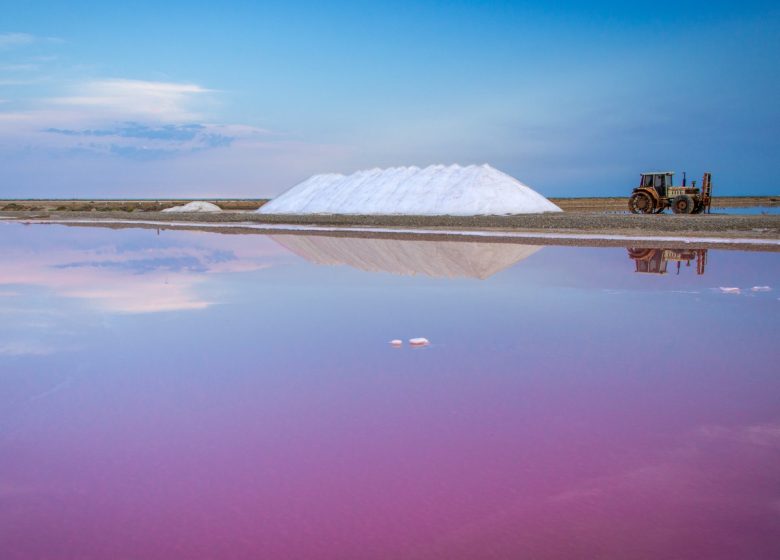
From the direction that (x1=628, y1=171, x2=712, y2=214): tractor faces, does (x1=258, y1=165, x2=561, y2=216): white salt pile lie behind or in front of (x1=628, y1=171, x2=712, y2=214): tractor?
behind

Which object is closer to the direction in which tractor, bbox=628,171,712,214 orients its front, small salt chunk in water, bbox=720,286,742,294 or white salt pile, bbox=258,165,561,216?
the small salt chunk in water

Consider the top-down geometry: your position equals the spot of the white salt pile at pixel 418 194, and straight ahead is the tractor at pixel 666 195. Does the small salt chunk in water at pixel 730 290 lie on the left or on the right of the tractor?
right

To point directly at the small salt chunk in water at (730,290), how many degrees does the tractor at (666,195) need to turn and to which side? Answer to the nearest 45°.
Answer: approximately 90° to its right

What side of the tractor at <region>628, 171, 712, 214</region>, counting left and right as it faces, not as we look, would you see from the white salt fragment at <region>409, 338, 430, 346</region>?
right

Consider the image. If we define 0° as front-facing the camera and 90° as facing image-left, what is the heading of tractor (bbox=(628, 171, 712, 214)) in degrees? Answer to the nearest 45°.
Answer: approximately 270°

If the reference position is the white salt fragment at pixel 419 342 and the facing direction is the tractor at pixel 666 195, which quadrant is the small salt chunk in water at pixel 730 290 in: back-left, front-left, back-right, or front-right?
front-right
